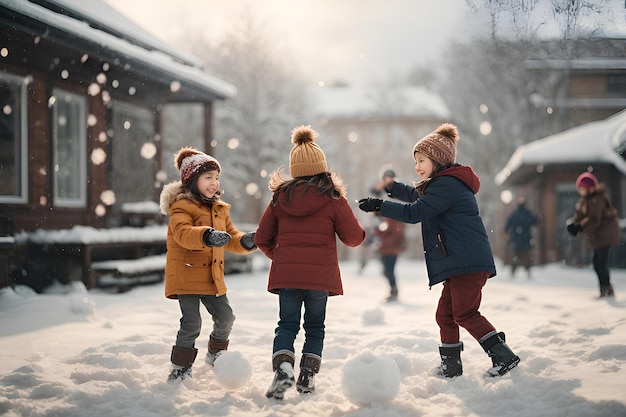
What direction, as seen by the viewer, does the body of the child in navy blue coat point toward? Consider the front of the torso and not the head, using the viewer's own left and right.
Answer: facing to the left of the viewer

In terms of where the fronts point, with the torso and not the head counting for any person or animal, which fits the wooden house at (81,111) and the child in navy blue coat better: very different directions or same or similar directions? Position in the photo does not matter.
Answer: very different directions

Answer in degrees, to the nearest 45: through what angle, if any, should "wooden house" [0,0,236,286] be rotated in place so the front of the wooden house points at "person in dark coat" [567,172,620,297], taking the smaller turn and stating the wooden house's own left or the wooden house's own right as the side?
0° — it already faces them

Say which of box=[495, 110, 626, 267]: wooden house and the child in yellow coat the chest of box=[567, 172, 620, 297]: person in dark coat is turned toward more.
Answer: the child in yellow coat

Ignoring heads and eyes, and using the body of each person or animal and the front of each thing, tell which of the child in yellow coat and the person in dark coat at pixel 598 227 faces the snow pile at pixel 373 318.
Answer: the person in dark coat

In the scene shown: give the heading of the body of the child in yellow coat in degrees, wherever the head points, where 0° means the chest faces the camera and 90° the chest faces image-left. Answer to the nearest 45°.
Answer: approximately 315°

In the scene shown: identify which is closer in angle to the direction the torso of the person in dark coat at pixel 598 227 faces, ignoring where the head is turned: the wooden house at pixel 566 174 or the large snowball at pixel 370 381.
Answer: the large snowball

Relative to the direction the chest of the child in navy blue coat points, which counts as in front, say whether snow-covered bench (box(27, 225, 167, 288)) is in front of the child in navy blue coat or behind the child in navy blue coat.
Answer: in front

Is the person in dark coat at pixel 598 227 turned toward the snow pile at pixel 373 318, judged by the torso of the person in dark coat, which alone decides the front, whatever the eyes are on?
yes

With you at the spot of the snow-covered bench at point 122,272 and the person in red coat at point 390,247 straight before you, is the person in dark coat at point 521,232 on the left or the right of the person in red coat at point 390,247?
left

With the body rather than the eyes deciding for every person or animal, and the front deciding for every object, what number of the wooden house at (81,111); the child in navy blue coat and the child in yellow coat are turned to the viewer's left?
1

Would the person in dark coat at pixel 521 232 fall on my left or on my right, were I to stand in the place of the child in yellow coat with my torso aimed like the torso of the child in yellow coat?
on my left

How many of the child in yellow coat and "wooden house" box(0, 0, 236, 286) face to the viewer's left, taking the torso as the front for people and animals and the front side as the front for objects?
0

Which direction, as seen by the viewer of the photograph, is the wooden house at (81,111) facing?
facing the viewer and to the right of the viewer

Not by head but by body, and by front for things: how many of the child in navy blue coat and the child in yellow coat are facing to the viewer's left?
1

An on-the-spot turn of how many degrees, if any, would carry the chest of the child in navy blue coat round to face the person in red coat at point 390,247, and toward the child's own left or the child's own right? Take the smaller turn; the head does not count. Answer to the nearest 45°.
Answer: approximately 90° to the child's own right

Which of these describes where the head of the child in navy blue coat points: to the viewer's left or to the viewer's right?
to the viewer's left
